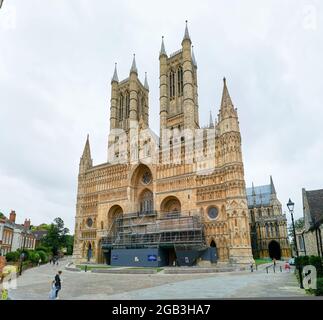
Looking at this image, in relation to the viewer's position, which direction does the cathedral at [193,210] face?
facing the viewer and to the left of the viewer

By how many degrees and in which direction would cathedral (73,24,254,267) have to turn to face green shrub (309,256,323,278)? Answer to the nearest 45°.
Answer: approximately 45° to its left

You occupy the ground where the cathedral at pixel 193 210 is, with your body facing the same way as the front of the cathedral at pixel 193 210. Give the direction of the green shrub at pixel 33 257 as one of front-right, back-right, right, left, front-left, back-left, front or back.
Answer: front-right
